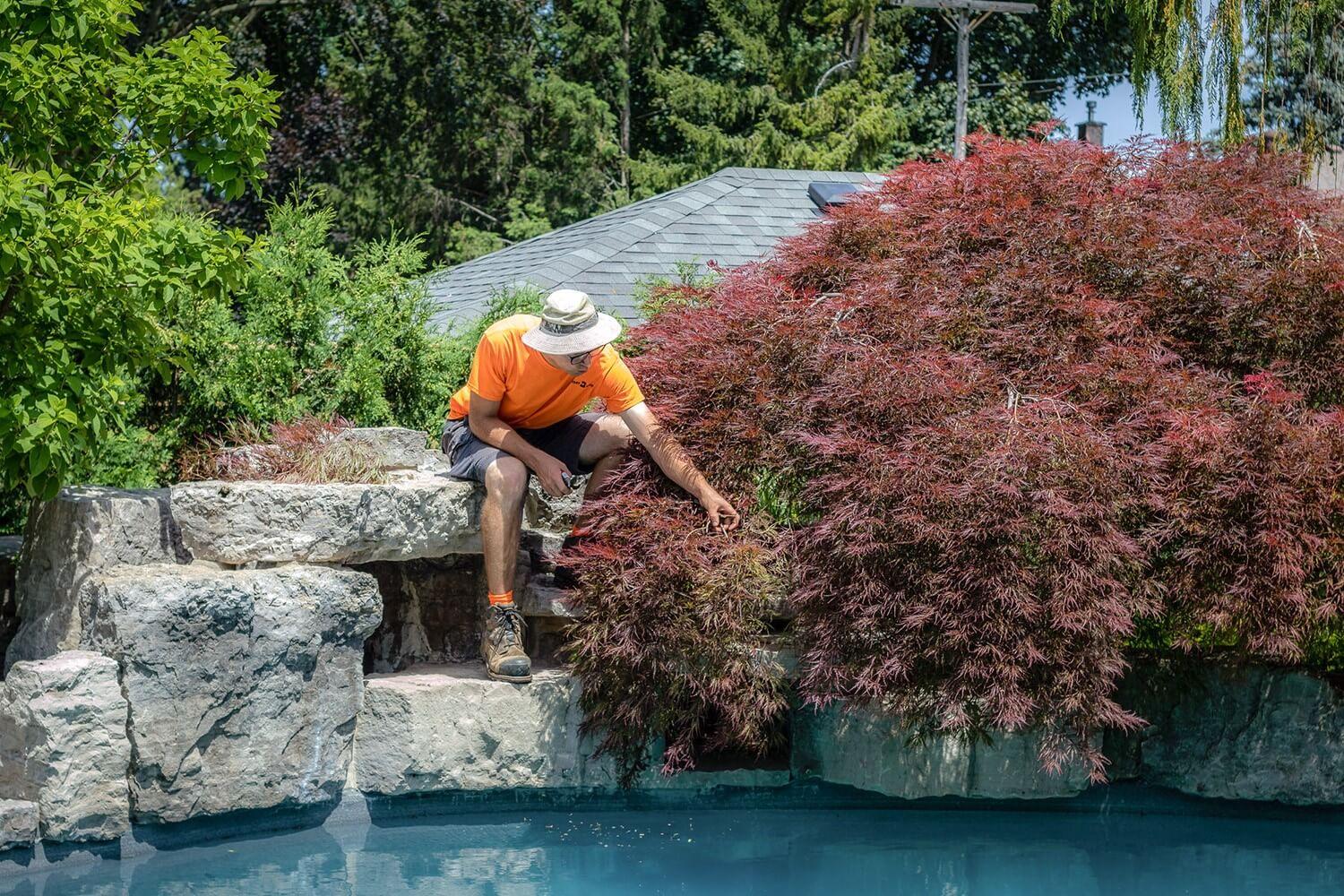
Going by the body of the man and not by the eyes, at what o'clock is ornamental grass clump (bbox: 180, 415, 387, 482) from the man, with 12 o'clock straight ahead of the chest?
The ornamental grass clump is roughly at 5 o'clock from the man.

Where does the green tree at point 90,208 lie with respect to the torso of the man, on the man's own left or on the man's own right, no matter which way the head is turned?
on the man's own right

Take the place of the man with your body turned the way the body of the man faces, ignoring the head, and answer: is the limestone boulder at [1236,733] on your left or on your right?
on your left

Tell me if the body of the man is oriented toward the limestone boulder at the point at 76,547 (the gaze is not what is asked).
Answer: no

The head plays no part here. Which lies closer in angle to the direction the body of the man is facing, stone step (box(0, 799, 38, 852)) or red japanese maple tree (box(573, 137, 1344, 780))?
the red japanese maple tree

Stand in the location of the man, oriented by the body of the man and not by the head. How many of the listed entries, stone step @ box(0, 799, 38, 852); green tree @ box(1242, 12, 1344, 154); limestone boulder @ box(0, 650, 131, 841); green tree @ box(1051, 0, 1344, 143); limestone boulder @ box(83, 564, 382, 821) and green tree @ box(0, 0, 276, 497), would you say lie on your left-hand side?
2

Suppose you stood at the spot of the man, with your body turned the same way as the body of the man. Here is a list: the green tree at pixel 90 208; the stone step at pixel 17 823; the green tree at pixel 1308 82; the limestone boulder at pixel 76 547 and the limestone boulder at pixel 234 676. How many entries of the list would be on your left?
1

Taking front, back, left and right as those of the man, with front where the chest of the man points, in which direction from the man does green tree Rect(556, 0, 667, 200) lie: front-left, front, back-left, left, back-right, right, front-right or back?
back-left

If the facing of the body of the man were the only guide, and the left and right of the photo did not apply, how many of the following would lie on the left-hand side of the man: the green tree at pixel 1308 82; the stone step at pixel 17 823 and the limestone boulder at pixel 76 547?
1

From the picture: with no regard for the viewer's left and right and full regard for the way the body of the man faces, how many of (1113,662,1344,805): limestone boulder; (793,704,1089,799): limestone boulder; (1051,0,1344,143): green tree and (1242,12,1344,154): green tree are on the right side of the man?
0

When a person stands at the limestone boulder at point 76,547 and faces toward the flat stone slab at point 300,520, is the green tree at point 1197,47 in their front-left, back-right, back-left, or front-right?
front-left

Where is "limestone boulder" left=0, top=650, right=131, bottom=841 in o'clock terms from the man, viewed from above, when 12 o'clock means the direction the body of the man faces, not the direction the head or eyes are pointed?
The limestone boulder is roughly at 4 o'clock from the man.

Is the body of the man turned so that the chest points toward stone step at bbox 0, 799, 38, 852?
no

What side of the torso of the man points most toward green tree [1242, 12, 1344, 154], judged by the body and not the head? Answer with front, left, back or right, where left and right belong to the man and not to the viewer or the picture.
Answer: left

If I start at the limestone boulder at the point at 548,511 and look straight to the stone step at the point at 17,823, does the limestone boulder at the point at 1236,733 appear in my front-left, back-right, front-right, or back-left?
back-left

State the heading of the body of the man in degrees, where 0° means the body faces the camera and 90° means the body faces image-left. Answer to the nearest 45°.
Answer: approximately 315°

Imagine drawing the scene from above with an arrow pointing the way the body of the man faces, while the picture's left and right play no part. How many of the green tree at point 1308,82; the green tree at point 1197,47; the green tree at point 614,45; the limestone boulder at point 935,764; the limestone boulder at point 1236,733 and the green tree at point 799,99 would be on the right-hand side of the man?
0

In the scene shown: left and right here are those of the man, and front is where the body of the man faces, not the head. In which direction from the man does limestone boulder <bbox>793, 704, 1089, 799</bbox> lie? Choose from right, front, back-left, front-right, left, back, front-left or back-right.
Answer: front-left
